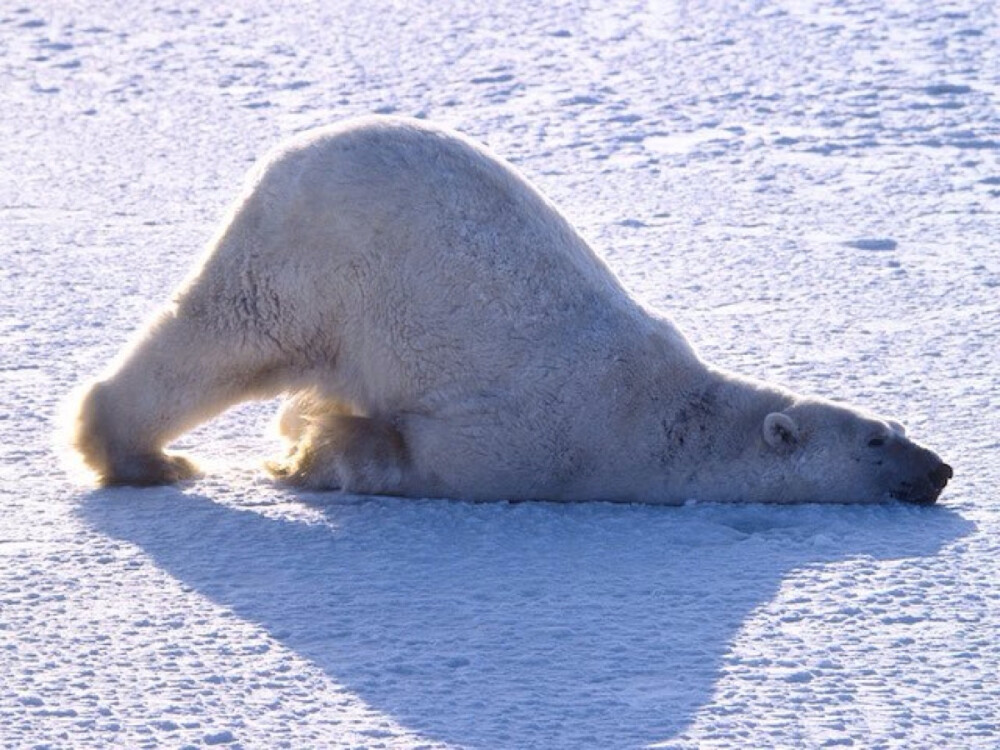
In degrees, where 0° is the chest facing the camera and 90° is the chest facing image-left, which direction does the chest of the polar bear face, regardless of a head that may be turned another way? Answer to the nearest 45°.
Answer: approximately 270°
